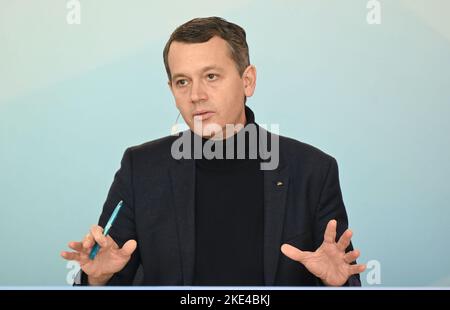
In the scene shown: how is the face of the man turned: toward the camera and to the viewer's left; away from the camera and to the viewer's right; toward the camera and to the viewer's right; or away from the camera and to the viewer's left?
toward the camera and to the viewer's left

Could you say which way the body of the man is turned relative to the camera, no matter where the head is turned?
toward the camera
